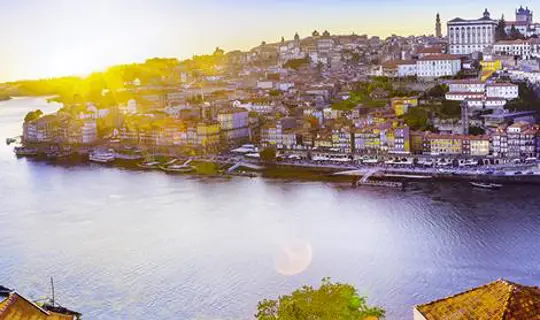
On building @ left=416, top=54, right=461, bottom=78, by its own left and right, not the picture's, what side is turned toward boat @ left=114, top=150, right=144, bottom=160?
right

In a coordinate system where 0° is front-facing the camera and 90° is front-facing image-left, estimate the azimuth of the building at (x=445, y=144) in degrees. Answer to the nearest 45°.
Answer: approximately 0°

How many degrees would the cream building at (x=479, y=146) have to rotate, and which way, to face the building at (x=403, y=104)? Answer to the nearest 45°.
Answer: approximately 135° to its right

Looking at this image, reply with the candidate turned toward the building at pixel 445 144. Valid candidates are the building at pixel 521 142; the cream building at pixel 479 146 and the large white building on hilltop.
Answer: the large white building on hilltop

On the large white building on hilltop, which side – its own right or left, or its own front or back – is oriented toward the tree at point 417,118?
front

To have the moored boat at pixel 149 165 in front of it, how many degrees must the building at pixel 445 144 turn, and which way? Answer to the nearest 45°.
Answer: approximately 90° to its right

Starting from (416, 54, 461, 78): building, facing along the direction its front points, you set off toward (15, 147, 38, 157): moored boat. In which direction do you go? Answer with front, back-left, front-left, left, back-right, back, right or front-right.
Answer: right

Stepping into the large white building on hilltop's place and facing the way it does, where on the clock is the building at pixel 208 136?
The building is roughly at 2 o'clock from the large white building on hilltop.

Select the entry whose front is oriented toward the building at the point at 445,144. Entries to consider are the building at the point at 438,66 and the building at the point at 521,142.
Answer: the building at the point at 438,66

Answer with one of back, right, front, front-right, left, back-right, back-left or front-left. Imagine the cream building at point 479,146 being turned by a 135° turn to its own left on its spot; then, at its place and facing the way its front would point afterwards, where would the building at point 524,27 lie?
front-left

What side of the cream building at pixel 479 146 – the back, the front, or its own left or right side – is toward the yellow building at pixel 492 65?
back
